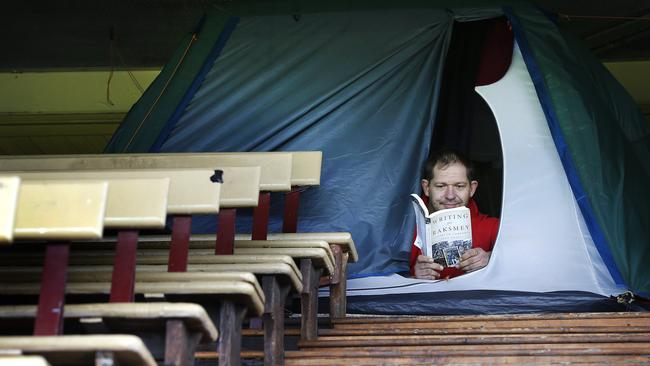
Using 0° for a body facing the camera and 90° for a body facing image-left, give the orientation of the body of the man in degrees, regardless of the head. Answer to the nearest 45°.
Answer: approximately 0°
